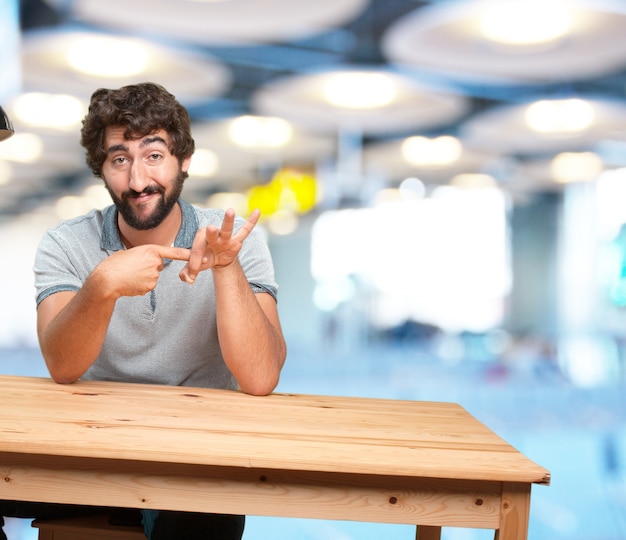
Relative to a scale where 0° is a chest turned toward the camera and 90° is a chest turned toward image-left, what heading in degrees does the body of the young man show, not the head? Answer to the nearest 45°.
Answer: approximately 0°

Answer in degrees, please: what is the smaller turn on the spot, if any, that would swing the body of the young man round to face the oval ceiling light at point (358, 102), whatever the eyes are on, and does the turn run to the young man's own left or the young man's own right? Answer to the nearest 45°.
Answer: approximately 180°

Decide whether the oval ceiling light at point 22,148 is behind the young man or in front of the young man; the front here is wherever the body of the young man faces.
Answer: behind

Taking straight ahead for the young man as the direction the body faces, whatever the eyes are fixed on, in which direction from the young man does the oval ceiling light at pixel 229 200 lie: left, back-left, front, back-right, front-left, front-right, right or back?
back

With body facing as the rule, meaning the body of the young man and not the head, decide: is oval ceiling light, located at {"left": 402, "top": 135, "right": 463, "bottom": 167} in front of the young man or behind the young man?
behind

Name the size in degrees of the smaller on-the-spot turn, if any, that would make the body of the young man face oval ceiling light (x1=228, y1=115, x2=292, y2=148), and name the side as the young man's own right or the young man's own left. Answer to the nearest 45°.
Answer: approximately 180°

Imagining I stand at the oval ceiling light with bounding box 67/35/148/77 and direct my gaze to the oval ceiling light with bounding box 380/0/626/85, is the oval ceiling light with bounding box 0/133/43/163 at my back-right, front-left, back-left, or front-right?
back-left

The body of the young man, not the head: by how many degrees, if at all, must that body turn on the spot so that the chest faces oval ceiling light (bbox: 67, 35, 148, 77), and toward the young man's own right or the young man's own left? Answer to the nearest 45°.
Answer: approximately 180°

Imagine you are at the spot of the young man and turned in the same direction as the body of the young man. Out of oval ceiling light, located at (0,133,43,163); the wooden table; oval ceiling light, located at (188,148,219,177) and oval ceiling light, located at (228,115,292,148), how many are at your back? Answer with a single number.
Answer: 3

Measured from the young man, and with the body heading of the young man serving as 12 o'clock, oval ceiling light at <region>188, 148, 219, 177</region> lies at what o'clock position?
The oval ceiling light is roughly at 6 o'clock from the young man.

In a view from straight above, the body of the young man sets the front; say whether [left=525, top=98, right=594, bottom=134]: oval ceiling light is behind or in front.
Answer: behind
